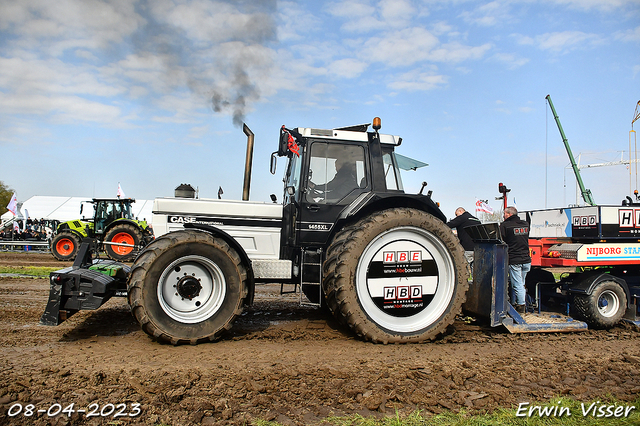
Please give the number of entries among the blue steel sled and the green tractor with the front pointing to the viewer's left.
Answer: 2

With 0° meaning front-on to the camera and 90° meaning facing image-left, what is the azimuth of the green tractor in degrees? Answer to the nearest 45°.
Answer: approximately 90°

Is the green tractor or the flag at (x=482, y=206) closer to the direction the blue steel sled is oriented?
the green tractor

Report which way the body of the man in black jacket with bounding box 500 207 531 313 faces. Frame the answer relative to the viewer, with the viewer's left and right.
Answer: facing away from the viewer and to the left of the viewer

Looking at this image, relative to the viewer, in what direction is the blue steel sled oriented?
to the viewer's left

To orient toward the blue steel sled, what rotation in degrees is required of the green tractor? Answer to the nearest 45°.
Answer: approximately 90° to its left

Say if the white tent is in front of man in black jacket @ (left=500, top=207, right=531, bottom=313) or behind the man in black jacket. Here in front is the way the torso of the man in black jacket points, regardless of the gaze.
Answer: in front

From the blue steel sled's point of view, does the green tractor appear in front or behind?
in front
